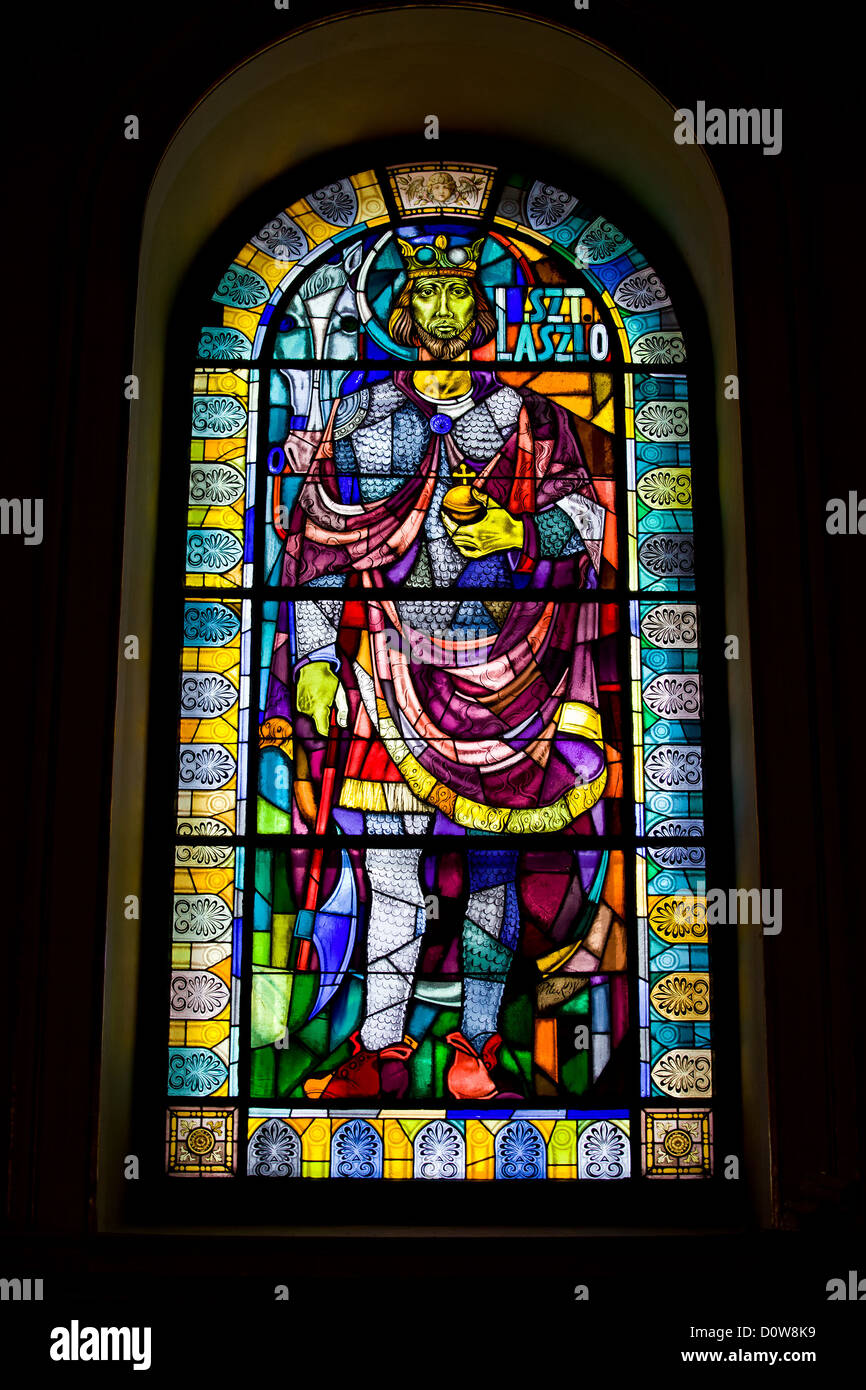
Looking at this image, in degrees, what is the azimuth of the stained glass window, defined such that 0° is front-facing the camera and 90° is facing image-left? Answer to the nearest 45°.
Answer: approximately 0°
